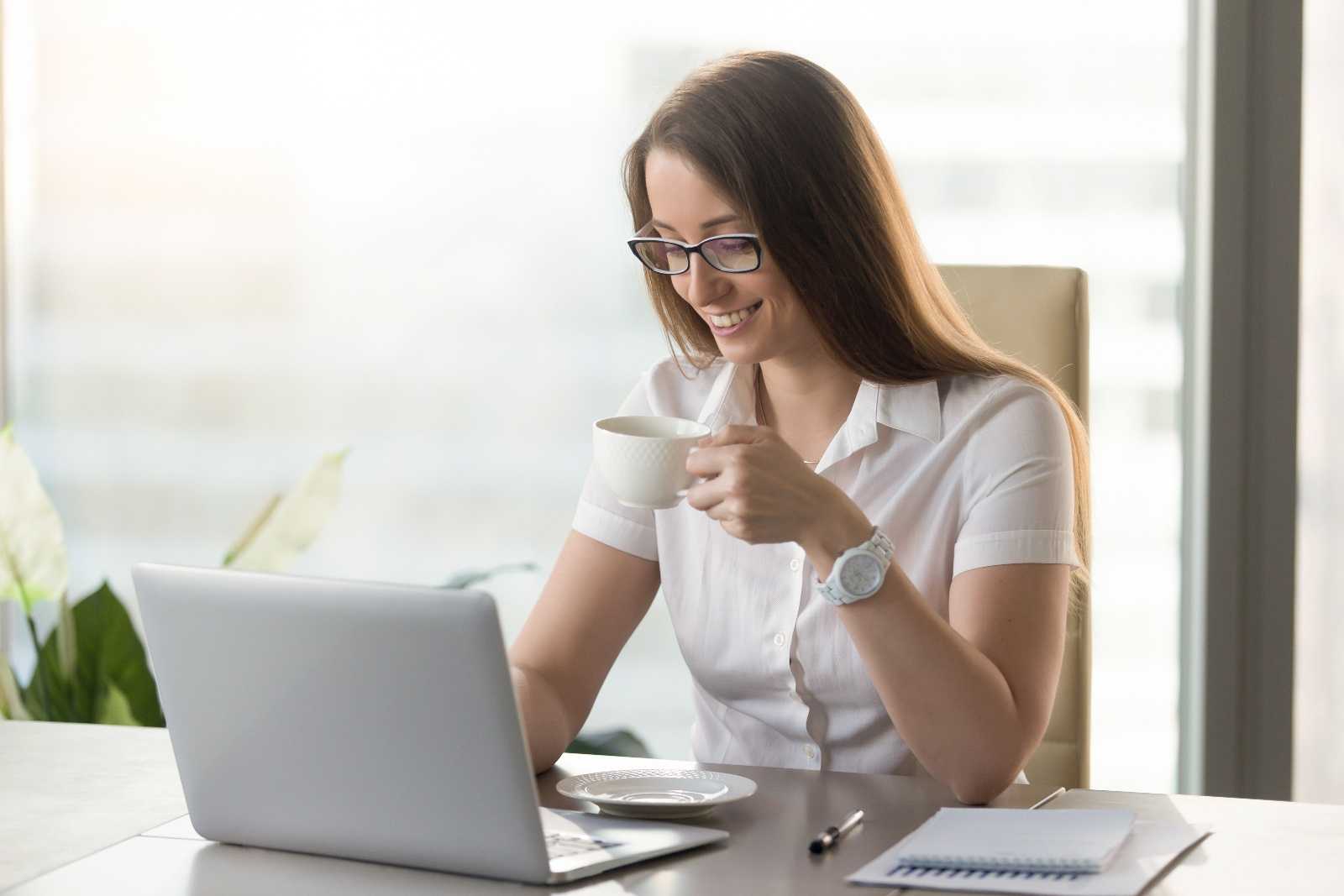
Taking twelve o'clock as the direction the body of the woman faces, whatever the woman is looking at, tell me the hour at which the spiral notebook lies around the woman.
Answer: The spiral notebook is roughly at 10 o'clock from the woman.

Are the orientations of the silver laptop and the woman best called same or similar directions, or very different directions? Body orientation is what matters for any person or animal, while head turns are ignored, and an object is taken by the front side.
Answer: very different directions

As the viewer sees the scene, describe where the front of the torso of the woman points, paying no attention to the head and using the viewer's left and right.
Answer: facing the viewer and to the left of the viewer

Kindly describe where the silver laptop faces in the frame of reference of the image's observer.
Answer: facing away from the viewer and to the right of the viewer

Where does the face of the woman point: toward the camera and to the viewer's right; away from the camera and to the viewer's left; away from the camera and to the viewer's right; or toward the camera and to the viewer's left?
toward the camera and to the viewer's left
